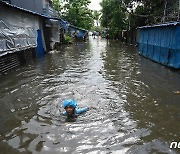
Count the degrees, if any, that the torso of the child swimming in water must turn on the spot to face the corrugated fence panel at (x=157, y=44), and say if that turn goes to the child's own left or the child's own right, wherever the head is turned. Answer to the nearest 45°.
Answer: approximately 135° to the child's own left

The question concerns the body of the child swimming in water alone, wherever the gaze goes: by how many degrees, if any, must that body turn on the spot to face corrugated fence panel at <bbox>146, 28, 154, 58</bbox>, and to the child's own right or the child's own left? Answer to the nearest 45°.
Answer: approximately 135° to the child's own left

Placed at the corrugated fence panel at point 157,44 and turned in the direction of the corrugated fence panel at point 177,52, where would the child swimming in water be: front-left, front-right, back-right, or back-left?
front-right

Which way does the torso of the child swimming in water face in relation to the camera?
toward the camera

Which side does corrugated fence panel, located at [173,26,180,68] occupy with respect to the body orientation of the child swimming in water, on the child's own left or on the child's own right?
on the child's own left

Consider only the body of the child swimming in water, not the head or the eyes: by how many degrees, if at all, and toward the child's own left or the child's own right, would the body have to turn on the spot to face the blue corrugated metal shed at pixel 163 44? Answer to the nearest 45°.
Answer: approximately 135° to the child's own left

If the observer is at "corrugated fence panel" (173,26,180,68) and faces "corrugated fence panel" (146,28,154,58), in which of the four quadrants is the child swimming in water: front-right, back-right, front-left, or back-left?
back-left

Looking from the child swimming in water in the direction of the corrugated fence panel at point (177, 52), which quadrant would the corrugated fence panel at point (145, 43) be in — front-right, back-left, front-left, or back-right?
front-left

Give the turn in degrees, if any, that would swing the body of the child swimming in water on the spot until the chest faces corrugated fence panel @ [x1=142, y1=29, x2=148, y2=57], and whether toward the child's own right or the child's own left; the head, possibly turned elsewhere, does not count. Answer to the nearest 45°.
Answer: approximately 135° to the child's own left
